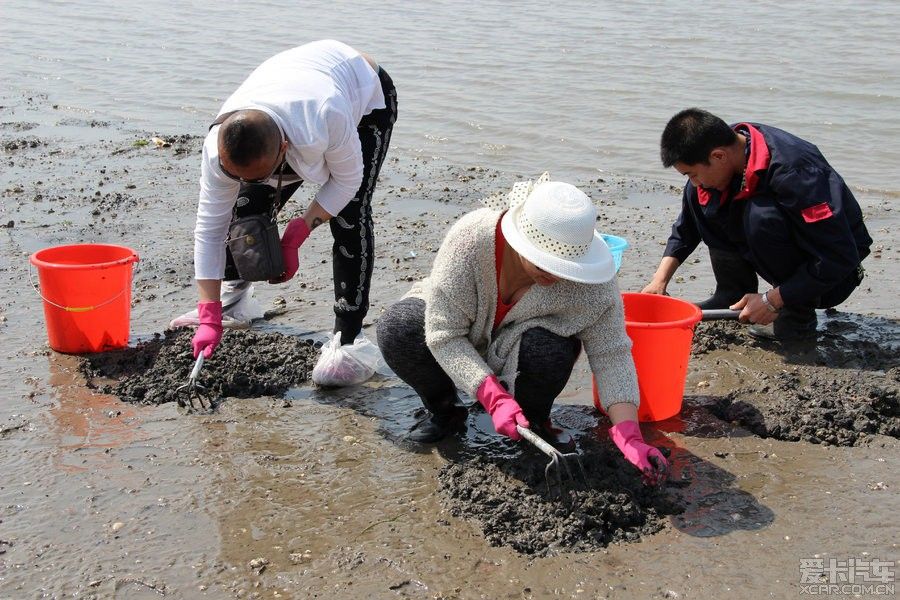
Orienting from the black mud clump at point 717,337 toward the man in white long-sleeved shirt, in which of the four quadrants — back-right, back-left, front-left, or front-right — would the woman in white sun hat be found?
front-left

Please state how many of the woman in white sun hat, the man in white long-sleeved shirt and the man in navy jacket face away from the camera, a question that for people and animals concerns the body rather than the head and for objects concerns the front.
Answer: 0

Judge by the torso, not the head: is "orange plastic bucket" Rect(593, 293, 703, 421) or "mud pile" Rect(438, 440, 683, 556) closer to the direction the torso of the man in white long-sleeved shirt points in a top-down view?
the mud pile

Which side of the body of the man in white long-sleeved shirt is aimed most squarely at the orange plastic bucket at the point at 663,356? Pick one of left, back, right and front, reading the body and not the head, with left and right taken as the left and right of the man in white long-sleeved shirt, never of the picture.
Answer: left

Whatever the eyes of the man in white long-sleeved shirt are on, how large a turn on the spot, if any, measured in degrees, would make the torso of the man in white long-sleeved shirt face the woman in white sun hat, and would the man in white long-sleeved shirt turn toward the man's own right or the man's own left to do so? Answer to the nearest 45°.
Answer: approximately 90° to the man's own left

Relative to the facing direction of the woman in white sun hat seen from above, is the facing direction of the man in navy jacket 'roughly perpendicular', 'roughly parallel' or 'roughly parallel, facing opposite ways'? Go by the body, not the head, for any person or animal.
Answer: roughly perpendicular

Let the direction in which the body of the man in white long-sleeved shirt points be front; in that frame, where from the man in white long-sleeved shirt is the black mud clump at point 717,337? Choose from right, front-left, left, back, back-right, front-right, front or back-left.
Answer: back-left

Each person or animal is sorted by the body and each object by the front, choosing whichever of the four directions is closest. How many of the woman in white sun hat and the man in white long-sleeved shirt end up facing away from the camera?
0

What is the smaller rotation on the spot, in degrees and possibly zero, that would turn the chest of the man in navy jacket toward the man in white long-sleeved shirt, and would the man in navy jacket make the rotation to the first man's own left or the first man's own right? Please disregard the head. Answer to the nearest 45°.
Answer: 0° — they already face them

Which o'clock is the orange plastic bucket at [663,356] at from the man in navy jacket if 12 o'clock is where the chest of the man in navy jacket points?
The orange plastic bucket is roughly at 11 o'clock from the man in navy jacket.

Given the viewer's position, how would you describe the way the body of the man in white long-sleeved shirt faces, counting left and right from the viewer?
facing the viewer and to the left of the viewer

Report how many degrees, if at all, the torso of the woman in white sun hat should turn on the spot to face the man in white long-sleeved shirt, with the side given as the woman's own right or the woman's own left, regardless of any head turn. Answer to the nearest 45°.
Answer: approximately 180°

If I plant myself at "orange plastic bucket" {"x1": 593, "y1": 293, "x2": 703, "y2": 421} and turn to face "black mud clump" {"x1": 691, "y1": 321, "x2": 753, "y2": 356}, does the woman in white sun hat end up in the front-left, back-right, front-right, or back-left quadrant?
back-left

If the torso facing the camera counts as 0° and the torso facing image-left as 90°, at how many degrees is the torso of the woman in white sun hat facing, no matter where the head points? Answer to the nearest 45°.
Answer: approximately 315°

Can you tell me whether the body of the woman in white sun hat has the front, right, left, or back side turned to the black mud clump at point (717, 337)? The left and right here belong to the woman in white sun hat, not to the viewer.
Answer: left

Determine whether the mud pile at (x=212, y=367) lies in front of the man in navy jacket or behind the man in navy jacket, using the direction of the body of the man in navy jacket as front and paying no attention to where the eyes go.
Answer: in front

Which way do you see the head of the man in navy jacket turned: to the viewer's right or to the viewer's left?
to the viewer's left

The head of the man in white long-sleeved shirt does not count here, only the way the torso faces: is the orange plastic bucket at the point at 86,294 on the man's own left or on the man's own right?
on the man's own right

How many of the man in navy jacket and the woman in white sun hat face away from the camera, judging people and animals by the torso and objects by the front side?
0
